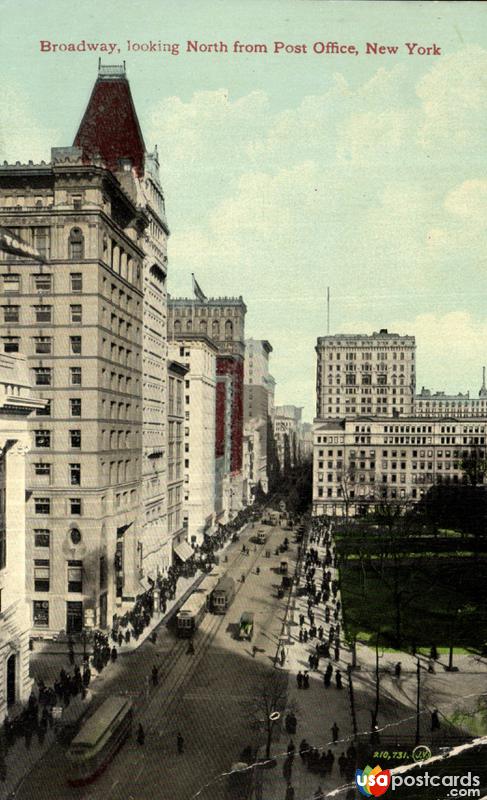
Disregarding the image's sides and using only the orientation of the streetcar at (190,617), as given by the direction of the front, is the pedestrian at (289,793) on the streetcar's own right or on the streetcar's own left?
on the streetcar's own left

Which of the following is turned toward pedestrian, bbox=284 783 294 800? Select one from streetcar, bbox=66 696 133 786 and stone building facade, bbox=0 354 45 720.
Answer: the stone building facade

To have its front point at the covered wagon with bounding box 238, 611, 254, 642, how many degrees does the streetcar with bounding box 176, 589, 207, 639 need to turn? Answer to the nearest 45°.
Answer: approximately 135° to its left

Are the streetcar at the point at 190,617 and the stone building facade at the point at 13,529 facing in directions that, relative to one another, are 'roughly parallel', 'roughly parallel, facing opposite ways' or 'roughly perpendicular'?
roughly perpendicular

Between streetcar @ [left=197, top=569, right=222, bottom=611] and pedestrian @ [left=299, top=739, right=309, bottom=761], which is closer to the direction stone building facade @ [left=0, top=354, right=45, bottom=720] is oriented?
the pedestrian

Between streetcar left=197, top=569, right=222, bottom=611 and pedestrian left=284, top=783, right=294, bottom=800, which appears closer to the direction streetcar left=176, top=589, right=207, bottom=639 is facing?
the pedestrian
